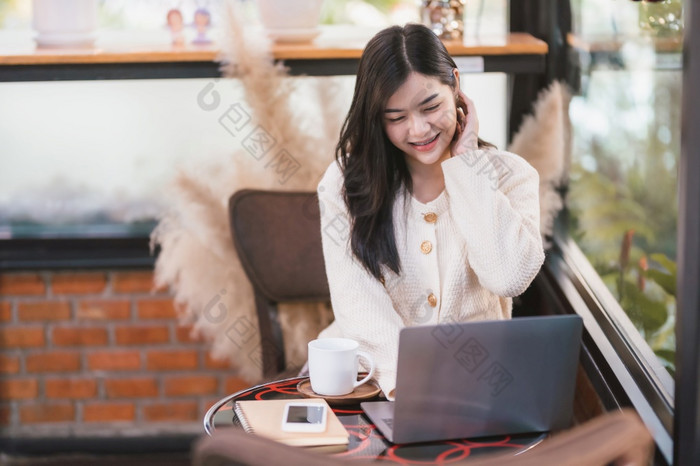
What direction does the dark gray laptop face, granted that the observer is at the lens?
facing away from the viewer and to the left of the viewer

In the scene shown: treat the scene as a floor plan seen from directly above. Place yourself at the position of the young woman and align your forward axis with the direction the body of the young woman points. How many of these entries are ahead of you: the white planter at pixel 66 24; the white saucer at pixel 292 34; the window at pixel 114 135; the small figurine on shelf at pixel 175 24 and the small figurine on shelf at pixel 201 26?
0

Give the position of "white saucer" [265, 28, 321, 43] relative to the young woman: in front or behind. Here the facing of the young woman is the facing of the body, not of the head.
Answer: behind

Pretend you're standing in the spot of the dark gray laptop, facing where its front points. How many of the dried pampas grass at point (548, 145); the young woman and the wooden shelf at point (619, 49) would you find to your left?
0

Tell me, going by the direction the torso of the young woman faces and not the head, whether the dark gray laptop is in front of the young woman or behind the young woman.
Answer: in front

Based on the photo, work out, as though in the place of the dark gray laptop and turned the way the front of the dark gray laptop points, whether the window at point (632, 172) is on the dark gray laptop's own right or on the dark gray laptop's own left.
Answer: on the dark gray laptop's own right

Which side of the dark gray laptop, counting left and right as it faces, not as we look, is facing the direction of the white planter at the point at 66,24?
front

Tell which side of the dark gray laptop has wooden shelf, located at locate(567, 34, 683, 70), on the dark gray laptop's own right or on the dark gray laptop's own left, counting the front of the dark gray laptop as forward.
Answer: on the dark gray laptop's own right

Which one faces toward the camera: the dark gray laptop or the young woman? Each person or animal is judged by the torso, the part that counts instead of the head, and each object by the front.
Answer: the young woman

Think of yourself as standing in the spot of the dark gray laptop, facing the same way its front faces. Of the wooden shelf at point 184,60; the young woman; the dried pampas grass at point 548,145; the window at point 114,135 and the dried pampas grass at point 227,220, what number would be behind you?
0

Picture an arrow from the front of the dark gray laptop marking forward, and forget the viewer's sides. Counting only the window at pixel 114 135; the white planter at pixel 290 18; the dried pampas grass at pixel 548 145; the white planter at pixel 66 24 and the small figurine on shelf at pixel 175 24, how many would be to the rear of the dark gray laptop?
0

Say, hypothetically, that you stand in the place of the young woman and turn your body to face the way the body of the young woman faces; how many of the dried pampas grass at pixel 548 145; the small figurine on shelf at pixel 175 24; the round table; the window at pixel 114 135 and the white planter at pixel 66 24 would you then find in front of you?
1

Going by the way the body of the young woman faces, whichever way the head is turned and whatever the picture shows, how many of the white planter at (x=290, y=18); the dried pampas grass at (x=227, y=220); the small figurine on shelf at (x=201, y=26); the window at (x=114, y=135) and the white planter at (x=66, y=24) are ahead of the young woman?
0

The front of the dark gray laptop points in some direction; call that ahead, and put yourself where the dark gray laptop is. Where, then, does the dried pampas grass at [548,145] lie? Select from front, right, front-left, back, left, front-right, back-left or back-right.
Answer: front-right

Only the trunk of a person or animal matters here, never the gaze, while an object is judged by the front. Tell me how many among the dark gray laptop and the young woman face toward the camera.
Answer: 1

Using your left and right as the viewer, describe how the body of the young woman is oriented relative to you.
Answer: facing the viewer
